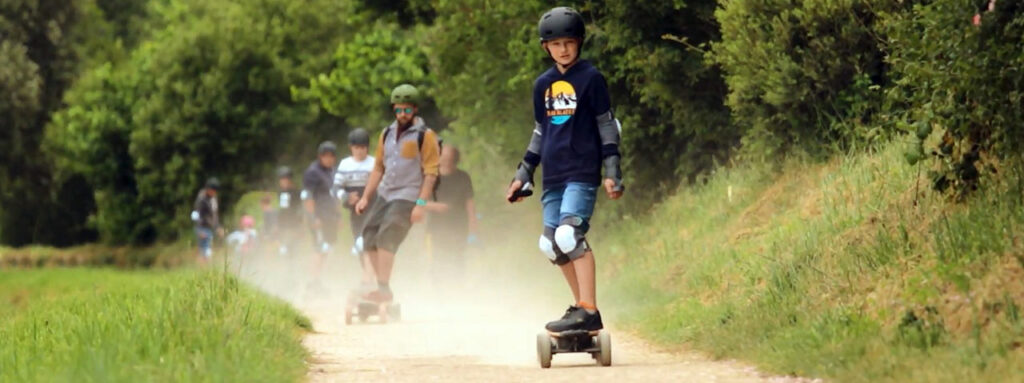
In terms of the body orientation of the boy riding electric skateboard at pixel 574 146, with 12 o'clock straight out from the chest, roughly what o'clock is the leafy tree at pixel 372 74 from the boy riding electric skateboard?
The leafy tree is roughly at 4 o'clock from the boy riding electric skateboard.

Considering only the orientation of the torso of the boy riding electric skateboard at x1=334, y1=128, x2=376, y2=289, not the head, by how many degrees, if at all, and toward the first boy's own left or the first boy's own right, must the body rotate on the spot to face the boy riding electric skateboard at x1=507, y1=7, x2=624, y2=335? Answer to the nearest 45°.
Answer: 0° — they already face them

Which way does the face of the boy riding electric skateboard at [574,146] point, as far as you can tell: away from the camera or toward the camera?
toward the camera

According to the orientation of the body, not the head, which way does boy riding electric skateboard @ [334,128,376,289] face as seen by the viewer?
toward the camera

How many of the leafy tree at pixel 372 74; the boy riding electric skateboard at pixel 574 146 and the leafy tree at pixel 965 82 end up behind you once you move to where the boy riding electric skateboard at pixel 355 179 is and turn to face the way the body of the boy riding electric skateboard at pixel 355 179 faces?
1

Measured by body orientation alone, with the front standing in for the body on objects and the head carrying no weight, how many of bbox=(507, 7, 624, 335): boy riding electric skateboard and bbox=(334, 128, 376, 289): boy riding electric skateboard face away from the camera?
0

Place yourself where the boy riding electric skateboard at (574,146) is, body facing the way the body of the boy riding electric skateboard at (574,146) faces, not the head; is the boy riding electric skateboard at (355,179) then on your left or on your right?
on your right

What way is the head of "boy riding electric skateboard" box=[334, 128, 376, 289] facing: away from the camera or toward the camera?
toward the camera

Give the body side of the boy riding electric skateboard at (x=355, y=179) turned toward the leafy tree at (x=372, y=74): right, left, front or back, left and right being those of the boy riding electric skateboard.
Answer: back

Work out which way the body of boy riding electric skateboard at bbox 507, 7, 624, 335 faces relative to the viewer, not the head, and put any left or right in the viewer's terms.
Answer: facing the viewer and to the left of the viewer
